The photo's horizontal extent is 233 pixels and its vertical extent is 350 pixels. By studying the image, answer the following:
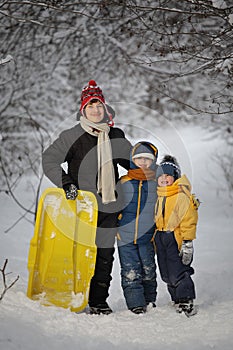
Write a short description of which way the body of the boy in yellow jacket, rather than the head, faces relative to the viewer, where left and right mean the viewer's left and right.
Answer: facing the viewer and to the left of the viewer

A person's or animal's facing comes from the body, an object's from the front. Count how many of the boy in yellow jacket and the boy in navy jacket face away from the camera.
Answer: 0

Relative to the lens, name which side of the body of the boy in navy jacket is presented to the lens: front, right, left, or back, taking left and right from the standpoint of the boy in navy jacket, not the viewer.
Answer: front
